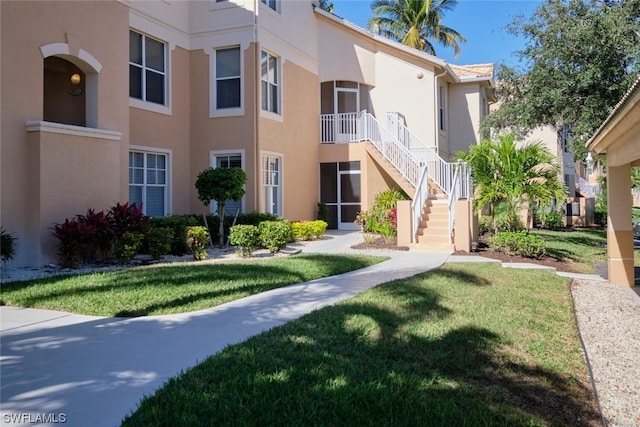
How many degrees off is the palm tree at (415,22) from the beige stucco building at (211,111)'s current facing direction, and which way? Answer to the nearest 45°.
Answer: approximately 90° to its left

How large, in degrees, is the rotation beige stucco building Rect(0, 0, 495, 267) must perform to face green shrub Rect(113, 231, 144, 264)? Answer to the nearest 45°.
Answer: approximately 45° to its right

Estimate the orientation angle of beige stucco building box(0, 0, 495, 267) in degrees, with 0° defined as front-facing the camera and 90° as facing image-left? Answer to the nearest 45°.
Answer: approximately 315°

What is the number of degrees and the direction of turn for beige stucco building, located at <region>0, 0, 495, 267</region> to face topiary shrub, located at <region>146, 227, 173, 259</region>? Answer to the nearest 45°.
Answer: approximately 45° to its right

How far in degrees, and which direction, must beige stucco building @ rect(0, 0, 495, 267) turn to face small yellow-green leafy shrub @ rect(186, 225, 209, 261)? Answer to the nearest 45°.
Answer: approximately 45° to its right

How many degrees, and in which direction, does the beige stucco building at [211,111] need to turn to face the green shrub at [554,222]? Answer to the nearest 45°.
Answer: approximately 90° to its left

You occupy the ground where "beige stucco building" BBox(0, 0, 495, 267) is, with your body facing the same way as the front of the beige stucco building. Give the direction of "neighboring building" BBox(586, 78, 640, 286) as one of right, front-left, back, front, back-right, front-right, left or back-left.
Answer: front
